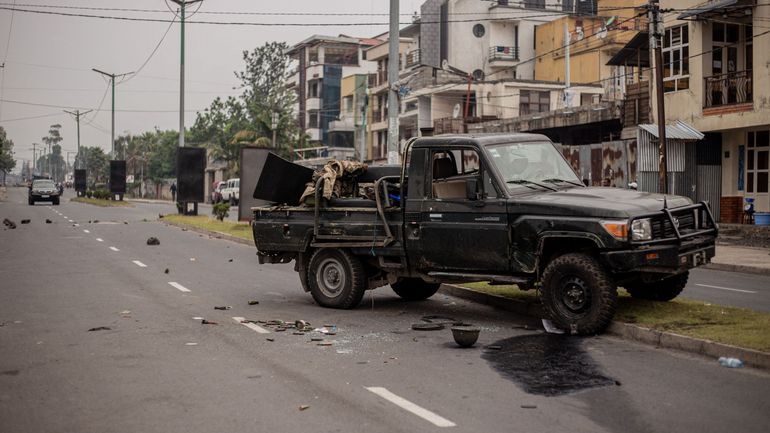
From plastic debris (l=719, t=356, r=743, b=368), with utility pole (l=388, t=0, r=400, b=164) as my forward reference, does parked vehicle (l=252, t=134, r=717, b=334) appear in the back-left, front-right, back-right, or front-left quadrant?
front-left

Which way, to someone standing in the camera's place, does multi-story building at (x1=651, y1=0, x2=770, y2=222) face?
facing the viewer and to the left of the viewer

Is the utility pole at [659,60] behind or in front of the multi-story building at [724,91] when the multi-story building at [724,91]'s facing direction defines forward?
in front

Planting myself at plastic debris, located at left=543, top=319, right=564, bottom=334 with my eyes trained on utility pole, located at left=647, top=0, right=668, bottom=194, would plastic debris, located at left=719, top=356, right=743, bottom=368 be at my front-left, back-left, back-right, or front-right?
back-right

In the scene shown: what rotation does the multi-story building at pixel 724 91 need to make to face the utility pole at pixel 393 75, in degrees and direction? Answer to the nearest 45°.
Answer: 0° — it already faces it

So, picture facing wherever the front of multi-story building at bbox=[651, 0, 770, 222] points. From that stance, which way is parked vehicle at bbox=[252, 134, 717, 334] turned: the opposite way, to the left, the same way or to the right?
to the left

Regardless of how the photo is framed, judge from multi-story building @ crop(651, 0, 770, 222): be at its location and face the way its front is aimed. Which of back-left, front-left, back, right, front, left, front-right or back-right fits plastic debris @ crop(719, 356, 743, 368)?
front-left

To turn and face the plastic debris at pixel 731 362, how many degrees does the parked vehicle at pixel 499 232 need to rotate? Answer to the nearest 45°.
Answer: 0° — it already faces it

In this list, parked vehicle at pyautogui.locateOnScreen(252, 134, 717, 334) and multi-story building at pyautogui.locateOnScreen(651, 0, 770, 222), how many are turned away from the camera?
0

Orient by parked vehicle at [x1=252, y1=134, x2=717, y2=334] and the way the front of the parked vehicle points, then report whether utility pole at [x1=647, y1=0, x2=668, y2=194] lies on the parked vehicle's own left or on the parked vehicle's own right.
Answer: on the parked vehicle's own left

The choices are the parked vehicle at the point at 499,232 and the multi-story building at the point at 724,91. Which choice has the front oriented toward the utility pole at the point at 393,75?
the multi-story building

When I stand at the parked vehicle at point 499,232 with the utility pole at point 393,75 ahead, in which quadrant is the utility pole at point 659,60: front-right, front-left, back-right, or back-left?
front-right
